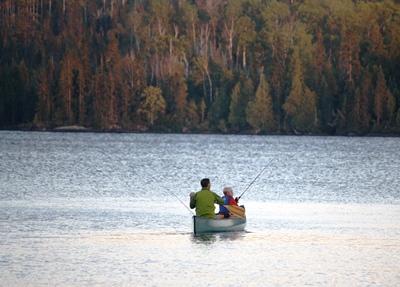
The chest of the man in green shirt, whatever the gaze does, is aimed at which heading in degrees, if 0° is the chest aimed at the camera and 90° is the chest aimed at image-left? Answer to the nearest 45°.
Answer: approximately 180°
